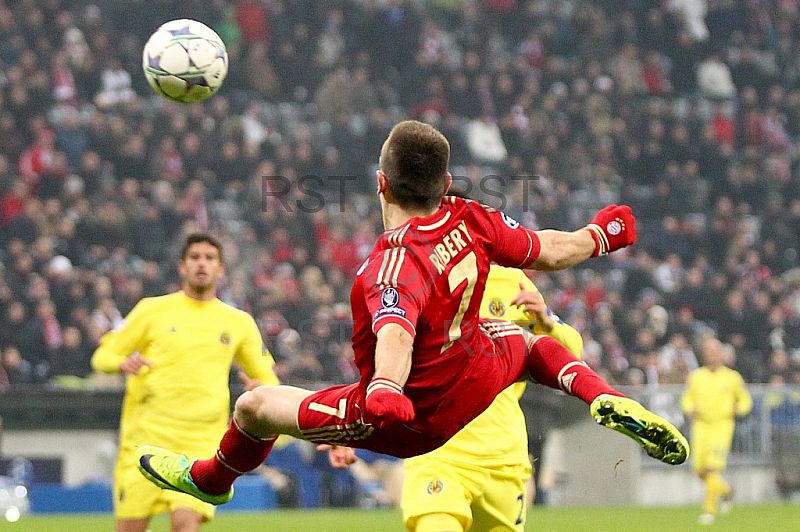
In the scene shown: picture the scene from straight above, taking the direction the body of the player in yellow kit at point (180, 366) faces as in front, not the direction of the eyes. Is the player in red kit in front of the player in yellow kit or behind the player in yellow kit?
in front

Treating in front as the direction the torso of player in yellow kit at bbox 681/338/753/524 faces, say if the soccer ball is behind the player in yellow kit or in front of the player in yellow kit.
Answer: in front

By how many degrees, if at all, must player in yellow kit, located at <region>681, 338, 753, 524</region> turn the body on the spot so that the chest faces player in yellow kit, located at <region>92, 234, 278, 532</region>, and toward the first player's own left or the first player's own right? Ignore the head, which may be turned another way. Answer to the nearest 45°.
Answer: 0° — they already face them

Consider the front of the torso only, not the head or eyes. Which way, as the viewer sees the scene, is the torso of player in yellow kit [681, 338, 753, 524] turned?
toward the camera

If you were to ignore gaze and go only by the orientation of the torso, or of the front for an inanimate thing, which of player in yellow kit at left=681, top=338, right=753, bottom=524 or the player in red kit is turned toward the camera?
the player in yellow kit

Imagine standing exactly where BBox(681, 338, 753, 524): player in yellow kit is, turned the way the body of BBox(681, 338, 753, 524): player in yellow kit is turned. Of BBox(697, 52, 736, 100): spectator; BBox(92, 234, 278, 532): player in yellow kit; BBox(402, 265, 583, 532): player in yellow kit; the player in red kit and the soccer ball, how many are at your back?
1

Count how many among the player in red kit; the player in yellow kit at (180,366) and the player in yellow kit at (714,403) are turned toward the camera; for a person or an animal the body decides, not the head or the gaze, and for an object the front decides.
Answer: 2

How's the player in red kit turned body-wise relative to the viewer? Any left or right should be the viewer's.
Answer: facing away from the viewer and to the left of the viewer

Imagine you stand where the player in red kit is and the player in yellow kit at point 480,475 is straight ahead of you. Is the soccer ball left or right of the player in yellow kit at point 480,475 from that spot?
left

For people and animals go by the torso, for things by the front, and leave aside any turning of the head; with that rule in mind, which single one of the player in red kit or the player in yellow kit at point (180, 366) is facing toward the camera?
the player in yellow kit

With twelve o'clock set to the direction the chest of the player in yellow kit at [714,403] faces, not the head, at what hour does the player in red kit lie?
The player in red kit is roughly at 12 o'clock from the player in yellow kit.

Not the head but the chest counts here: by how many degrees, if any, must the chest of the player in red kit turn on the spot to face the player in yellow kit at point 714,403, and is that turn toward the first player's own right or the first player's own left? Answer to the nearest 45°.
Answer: approximately 45° to the first player's own right

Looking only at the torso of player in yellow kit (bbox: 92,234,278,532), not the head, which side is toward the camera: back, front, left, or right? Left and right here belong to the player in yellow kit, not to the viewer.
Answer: front

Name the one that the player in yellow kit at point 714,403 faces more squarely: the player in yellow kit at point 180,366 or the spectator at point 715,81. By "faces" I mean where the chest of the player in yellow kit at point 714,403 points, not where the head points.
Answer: the player in yellow kit

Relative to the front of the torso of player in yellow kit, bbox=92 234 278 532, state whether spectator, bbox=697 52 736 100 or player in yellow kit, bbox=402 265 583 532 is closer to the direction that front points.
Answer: the player in yellow kit
